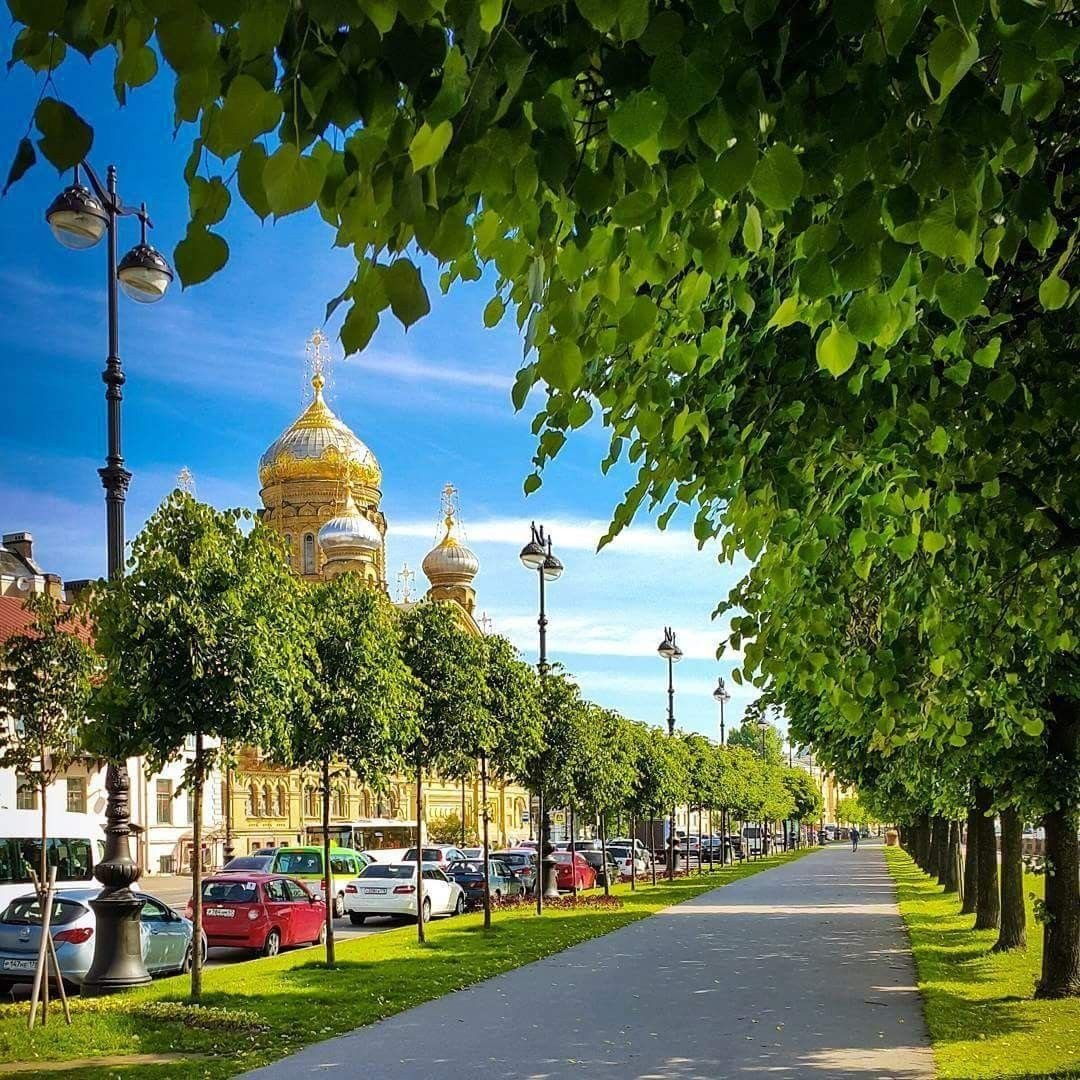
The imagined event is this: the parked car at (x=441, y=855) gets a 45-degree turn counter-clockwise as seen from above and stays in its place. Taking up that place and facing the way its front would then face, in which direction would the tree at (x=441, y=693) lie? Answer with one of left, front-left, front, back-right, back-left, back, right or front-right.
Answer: back

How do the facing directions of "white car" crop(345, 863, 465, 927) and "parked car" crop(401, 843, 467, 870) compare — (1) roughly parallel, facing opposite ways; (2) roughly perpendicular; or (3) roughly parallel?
roughly parallel

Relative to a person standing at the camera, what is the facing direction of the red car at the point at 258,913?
facing away from the viewer and to the right of the viewer

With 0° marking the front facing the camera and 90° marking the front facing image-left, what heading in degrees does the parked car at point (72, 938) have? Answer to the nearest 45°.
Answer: approximately 225°

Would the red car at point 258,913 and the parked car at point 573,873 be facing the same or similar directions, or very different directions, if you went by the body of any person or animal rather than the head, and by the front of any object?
same or similar directions

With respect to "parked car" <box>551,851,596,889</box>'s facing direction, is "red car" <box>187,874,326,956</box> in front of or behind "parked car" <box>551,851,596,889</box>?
behind

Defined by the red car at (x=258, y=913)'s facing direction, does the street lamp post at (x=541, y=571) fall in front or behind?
in front

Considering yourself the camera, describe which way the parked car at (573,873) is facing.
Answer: facing away from the viewer and to the right of the viewer

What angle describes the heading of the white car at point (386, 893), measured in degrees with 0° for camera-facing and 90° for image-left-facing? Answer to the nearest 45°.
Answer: approximately 225°

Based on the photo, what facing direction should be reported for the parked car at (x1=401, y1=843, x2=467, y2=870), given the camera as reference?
facing away from the viewer and to the right of the viewer

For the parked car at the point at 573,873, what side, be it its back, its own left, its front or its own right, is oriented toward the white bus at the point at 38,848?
back
